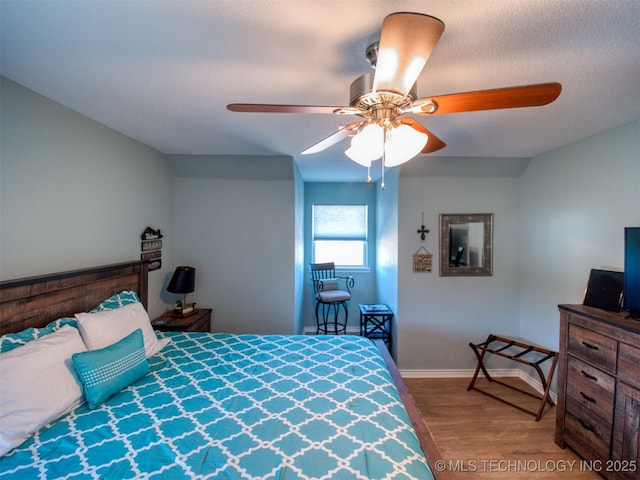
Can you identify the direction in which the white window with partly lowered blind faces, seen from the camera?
facing the viewer

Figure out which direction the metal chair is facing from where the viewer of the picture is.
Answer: facing the viewer and to the right of the viewer

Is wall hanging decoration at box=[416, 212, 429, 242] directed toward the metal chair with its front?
no

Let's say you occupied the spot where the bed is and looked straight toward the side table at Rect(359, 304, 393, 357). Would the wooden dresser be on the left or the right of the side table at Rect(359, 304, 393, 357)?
right

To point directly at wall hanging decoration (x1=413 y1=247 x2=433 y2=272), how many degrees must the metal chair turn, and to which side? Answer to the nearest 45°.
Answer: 0° — it already faces it

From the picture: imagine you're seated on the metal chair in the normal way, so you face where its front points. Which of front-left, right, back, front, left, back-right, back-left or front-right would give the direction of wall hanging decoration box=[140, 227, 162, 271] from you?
right

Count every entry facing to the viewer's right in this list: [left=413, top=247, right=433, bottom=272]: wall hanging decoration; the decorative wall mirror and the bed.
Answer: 1

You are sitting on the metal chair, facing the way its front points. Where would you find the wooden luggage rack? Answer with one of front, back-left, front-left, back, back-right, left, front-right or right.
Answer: front

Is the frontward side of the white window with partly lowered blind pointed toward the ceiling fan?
yes

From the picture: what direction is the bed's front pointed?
to the viewer's right

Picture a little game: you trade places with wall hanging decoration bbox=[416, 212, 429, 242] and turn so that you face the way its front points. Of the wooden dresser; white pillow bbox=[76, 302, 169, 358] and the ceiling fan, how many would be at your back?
0
